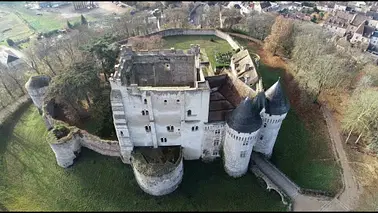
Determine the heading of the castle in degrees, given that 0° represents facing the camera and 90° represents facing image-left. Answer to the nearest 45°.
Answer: approximately 315°
